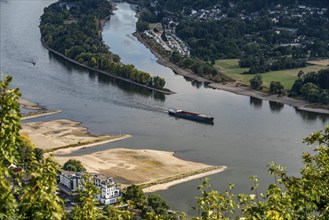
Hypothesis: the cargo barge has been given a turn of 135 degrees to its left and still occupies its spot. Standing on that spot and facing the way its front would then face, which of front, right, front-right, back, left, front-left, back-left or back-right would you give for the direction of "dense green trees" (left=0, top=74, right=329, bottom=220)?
back

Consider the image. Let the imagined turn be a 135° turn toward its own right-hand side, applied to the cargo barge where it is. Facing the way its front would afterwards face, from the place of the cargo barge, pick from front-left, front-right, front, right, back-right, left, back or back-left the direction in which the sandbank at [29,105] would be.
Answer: front

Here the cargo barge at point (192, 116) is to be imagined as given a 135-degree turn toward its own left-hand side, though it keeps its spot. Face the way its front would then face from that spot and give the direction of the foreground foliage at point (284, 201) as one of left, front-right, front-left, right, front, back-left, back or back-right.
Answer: back

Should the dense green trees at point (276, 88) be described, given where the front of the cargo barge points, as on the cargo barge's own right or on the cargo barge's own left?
on the cargo barge's own left

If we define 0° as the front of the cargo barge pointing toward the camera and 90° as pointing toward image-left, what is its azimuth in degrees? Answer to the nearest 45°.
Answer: approximately 315°
